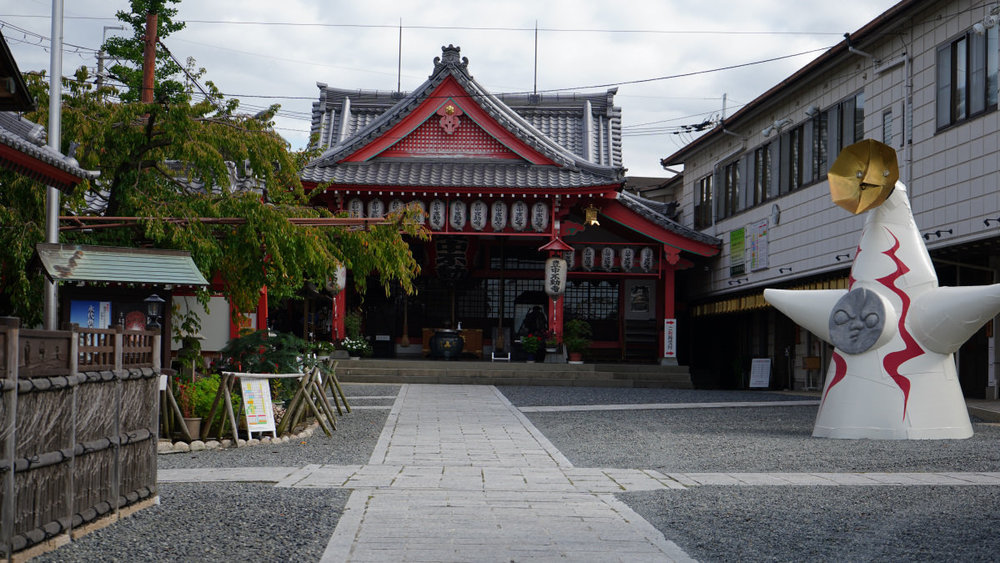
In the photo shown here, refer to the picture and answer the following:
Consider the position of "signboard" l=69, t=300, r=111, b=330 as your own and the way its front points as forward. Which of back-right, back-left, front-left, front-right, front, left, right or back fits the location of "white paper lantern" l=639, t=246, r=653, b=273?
back-left

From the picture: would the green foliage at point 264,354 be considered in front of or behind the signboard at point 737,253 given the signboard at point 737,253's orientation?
in front

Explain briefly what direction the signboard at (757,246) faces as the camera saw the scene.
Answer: facing the viewer and to the left of the viewer

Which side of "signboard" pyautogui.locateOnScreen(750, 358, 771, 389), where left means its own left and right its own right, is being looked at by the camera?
front

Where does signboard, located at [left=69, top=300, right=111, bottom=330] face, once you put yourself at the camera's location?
facing the viewer

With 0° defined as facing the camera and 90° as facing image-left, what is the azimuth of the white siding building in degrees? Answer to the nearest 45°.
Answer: approximately 45°

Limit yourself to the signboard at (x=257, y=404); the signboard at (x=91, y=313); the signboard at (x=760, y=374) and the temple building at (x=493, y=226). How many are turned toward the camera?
4

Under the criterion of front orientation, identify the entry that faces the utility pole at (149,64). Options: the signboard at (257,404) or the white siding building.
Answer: the white siding building

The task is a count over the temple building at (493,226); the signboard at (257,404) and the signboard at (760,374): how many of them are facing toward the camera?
3

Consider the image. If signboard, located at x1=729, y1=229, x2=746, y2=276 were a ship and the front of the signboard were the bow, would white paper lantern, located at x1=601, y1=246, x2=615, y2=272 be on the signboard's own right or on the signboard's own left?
on the signboard's own right
